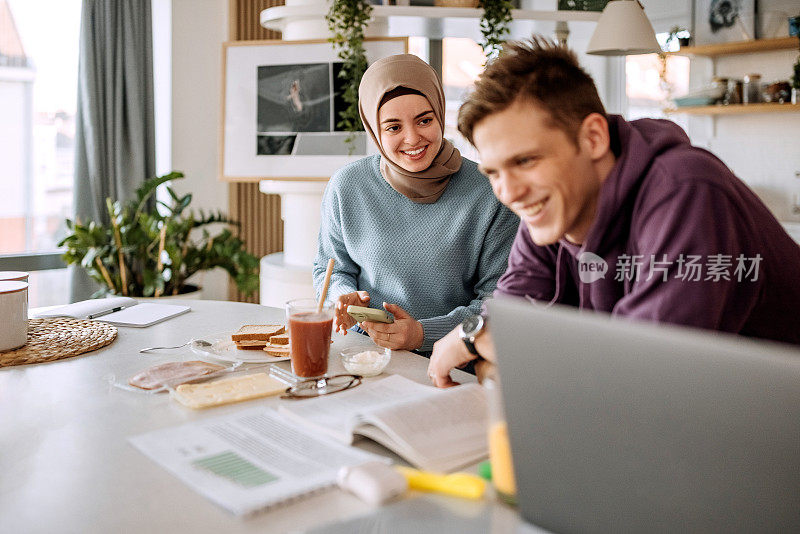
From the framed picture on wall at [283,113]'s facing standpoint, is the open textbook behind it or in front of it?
in front

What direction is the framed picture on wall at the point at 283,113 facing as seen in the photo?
toward the camera

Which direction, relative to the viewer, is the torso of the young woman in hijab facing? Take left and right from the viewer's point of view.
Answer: facing the viewer

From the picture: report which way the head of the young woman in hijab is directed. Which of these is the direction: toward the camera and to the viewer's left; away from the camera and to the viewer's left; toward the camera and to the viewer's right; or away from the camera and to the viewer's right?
toward the camera and to the viewer's right

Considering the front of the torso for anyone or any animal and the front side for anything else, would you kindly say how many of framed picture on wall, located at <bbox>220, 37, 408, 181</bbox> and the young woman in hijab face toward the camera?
2

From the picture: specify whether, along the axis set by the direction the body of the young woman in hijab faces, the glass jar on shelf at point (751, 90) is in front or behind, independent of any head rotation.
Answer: behind

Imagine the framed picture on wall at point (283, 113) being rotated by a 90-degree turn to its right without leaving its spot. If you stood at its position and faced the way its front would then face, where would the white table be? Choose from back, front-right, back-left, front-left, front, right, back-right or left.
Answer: left

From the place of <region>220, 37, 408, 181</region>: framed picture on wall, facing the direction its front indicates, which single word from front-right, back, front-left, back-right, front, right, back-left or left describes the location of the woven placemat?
front

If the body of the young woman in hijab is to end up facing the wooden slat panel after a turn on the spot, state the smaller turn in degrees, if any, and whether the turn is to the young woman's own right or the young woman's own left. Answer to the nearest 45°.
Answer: approximately 180°

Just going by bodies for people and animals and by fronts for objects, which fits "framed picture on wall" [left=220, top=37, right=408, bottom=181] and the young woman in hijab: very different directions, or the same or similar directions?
same or similar directions

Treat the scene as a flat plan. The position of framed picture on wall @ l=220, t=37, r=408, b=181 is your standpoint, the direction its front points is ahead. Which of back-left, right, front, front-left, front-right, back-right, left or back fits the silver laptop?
front

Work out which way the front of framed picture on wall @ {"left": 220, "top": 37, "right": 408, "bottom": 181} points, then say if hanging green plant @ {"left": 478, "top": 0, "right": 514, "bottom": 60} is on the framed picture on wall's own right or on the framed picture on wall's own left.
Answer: on the framed picture on wall's own left
